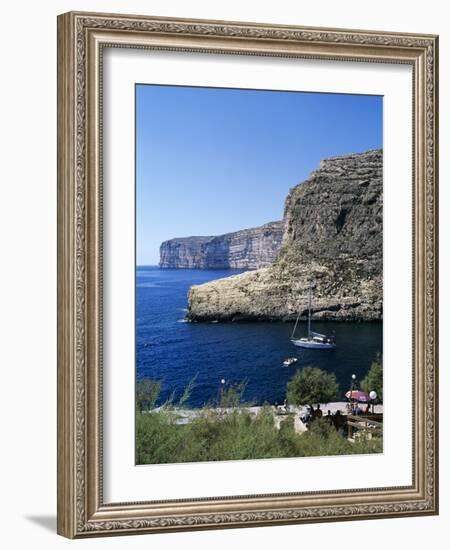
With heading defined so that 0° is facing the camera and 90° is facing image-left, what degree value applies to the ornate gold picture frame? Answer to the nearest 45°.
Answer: approximately 315°
